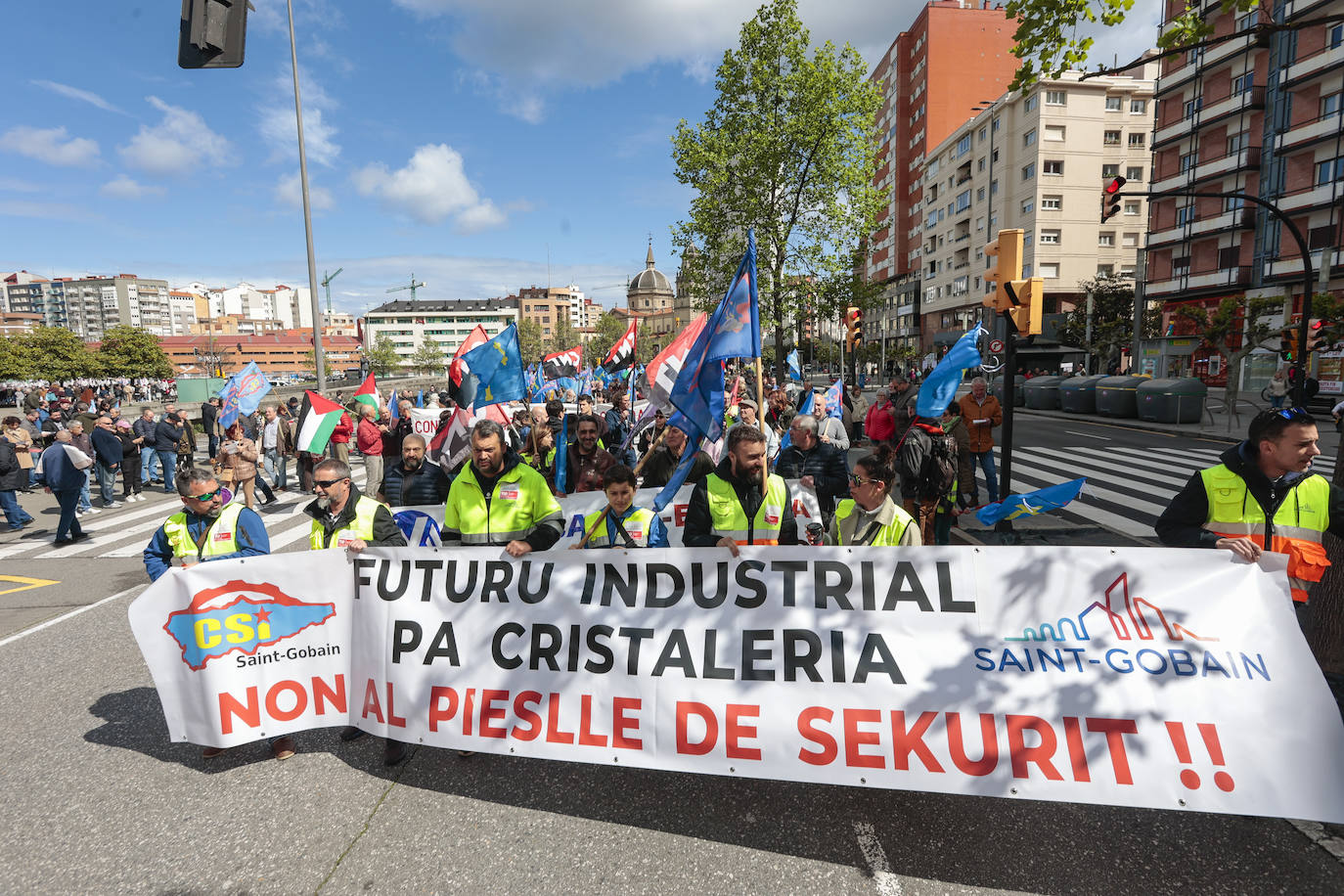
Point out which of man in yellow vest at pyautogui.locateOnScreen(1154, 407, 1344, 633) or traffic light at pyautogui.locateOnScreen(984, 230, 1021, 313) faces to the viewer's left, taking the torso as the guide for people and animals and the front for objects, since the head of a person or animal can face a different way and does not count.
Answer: the traffic light

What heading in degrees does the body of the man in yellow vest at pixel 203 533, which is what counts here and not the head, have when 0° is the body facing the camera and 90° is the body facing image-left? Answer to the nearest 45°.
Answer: approximately 0°

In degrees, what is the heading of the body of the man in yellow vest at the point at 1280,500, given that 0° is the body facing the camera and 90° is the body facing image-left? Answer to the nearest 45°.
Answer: approximately 0°

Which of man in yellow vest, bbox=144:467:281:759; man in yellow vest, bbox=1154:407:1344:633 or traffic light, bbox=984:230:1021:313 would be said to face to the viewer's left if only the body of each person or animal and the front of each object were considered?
the traffic light

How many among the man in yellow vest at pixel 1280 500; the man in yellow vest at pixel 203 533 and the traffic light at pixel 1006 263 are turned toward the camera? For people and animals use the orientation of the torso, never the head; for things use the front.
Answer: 2

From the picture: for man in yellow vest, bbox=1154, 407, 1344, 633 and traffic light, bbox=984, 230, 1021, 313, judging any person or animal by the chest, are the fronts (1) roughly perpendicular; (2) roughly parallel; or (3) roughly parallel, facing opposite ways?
roughly perpendicular

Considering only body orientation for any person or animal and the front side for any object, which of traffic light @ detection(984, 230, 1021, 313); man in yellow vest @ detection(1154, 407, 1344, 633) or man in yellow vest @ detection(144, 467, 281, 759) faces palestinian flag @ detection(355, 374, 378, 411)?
the traffic light

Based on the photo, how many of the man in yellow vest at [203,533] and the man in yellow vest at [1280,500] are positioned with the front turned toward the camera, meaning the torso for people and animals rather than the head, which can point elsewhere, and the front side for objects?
2
